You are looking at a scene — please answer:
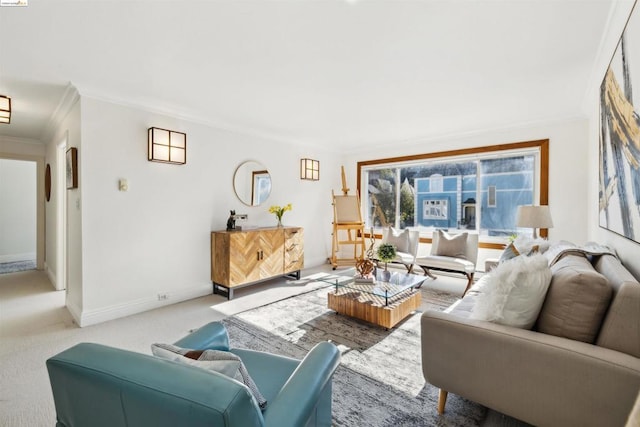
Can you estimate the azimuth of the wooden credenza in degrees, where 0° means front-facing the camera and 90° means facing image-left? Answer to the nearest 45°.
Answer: approximately 315°

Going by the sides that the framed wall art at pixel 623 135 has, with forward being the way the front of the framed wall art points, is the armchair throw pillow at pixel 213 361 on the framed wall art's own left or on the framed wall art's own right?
on the framed wall art's own left

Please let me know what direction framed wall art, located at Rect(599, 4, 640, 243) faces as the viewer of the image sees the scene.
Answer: facing to the left of the viewer

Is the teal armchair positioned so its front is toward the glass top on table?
yes

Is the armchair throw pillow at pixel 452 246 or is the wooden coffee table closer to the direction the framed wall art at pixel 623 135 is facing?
the wooden coffee table

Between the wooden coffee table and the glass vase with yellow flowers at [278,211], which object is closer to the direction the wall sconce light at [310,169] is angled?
the wooden coffee table

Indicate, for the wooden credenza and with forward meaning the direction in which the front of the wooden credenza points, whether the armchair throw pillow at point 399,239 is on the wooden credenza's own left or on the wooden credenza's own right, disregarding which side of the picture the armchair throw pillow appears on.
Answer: on the wooden credenza's own left

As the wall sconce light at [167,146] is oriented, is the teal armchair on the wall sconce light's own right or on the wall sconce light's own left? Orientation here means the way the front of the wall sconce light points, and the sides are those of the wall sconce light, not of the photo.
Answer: on the wall sconce light's own right

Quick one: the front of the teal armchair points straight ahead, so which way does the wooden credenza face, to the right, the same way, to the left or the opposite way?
to the right

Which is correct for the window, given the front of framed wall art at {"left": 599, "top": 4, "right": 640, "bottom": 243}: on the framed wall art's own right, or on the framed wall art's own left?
on the framed wall art's own right
